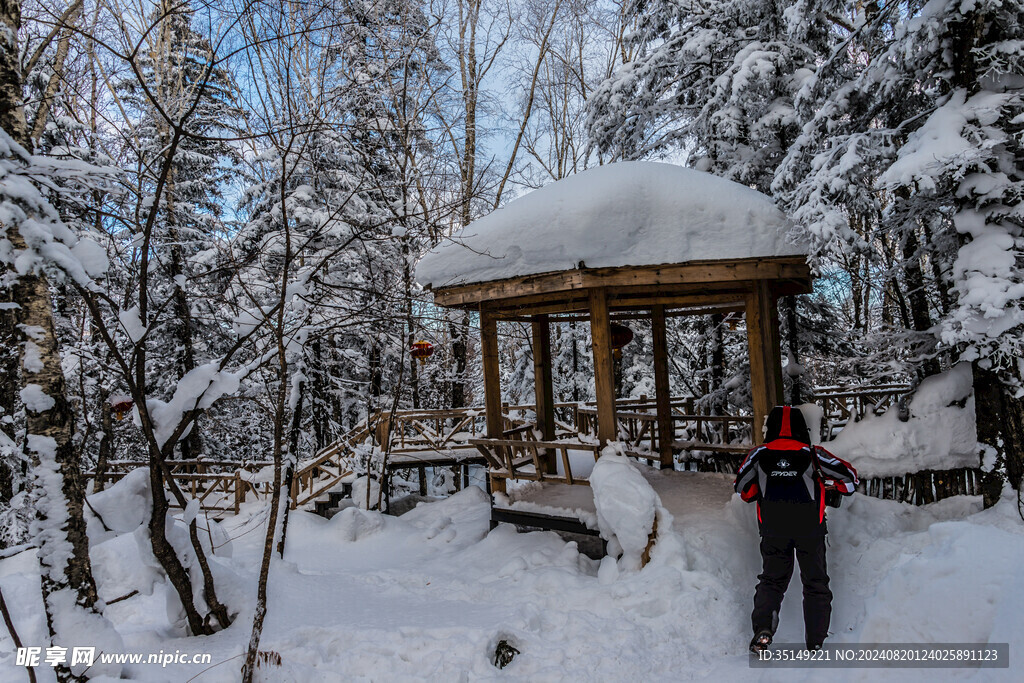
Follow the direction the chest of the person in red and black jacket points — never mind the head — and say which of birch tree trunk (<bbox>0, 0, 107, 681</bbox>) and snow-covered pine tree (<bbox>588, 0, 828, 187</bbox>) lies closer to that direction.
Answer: the snow-covered pine tree

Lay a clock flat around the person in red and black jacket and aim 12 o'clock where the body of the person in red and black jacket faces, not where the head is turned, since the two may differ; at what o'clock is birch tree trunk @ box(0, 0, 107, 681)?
The birch tree trunk is roughly at 8 o'clock from the person in red and black jacket.

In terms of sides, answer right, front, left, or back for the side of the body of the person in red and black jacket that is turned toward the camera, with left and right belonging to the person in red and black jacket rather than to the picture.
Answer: back

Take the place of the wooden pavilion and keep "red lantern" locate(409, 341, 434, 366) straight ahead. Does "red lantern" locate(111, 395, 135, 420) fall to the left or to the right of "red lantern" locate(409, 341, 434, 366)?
left

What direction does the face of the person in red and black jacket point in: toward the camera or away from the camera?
away from the camera

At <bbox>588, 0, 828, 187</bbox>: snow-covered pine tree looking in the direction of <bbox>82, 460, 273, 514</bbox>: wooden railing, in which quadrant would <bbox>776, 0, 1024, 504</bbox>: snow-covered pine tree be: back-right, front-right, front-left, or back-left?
back-left

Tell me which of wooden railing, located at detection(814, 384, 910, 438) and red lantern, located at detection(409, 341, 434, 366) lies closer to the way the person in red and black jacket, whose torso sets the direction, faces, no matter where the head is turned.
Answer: the wooden railing

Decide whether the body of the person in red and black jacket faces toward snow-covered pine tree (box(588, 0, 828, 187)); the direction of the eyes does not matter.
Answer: yes
